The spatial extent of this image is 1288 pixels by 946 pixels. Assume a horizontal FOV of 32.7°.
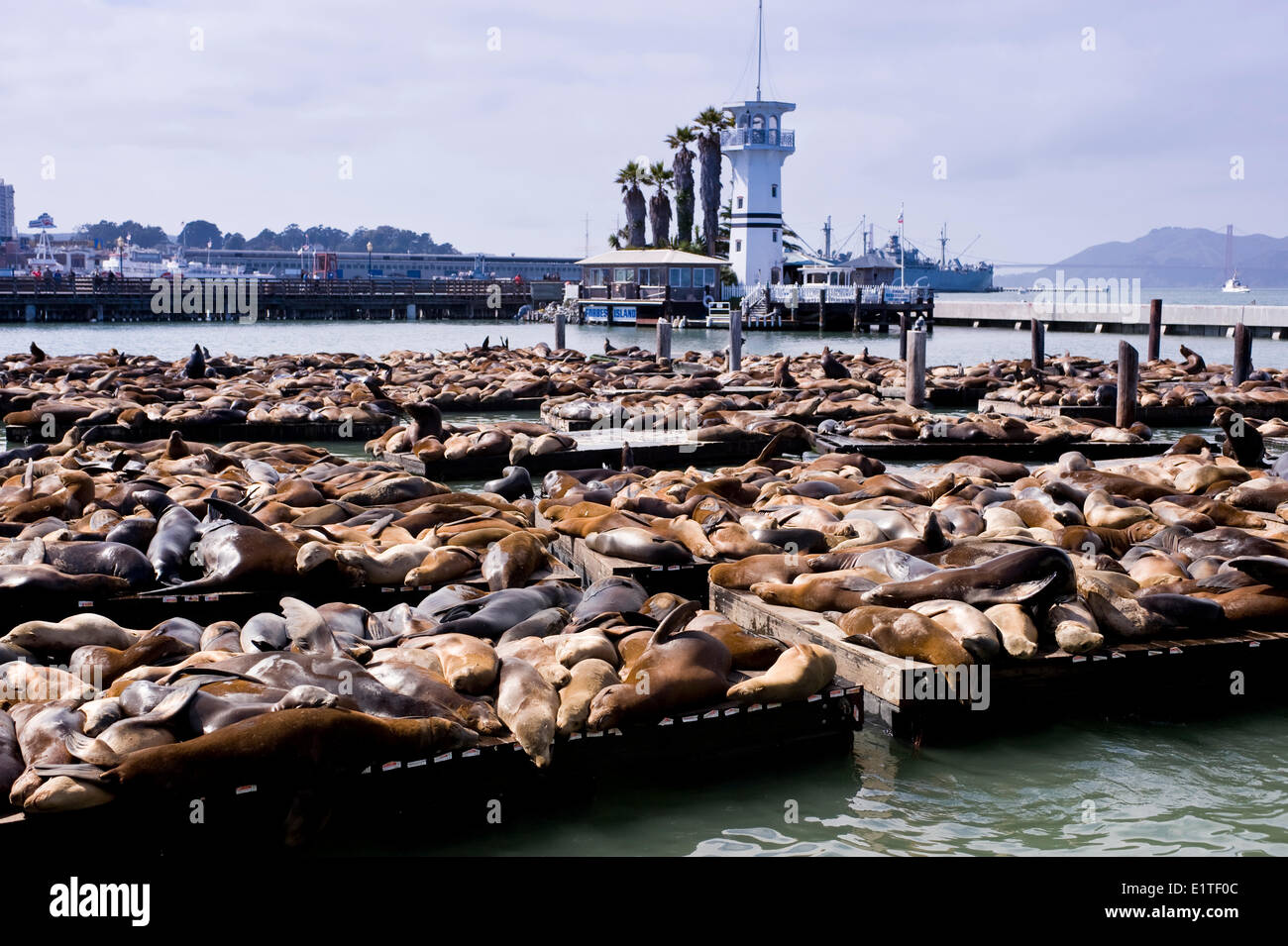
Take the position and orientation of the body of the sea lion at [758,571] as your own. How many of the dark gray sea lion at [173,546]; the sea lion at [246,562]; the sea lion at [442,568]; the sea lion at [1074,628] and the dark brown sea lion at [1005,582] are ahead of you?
3

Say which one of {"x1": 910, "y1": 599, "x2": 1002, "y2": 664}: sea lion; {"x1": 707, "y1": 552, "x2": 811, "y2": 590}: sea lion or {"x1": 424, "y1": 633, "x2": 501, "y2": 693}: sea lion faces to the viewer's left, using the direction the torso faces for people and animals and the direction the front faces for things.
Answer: {"x1": 707, "y1": 552, "x2": 811, "y2": 590}: sea lion

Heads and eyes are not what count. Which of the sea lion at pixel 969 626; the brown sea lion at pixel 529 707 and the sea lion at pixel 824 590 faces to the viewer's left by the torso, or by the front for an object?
the sea lion at pixel 824 590

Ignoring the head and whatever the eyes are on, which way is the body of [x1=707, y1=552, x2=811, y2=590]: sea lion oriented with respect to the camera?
to the viewer's left
